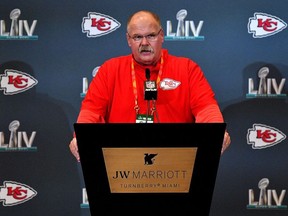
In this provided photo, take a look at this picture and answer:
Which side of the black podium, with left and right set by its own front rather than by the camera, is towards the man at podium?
back

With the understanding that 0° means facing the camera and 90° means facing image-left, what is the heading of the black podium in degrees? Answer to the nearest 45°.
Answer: approximately 0°

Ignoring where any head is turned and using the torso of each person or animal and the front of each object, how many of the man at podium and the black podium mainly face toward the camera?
2

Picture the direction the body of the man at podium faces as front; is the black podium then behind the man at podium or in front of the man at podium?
in front

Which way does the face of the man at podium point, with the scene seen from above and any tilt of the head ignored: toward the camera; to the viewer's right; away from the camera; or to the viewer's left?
toward the camera

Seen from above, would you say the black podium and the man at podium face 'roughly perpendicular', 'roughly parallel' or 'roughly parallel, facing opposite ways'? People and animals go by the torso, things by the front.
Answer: roughly parallel

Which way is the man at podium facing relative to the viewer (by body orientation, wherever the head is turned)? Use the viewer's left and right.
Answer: facing the viewer
